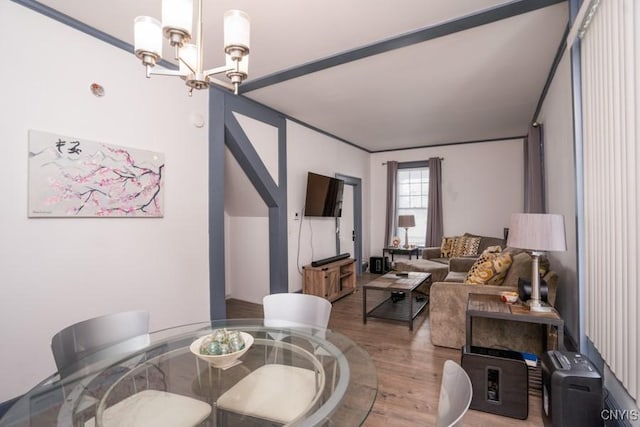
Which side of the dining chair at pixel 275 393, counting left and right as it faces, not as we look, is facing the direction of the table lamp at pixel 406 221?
back

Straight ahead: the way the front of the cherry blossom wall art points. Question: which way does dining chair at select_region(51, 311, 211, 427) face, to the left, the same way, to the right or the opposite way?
the same way

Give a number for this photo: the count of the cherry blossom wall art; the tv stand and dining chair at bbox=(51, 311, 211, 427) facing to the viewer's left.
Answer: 0

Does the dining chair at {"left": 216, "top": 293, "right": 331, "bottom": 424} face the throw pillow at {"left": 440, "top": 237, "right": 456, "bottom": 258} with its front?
no

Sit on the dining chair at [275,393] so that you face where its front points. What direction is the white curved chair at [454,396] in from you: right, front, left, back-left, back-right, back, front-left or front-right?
left

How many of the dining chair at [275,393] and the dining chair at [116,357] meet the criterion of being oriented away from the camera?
0

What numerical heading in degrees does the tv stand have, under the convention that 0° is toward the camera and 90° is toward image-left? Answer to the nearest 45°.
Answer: approximately 315°

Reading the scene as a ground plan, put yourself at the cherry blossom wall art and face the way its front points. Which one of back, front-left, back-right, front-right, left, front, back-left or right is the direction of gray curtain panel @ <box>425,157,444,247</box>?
front-left

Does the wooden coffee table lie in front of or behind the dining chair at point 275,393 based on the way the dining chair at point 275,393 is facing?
behind

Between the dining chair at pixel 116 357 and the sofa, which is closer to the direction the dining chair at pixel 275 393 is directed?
the dining chair

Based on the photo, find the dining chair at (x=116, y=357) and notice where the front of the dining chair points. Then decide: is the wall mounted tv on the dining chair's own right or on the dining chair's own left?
on the dining chair's own left

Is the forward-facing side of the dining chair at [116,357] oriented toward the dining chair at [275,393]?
no

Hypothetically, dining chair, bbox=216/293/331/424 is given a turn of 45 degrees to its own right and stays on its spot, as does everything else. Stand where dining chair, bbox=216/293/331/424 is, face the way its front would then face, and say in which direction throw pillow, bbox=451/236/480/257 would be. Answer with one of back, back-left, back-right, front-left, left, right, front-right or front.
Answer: back-right

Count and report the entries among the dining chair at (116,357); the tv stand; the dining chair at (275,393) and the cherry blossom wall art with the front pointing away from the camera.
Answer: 0

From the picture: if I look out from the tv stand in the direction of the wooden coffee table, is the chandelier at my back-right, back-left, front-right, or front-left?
front-right

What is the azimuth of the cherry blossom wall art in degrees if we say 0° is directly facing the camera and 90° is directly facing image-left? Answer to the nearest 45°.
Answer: approximately 315°

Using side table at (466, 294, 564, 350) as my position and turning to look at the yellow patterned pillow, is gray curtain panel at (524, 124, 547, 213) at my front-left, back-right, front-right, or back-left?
front-right

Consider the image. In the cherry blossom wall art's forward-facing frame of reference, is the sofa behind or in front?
in front

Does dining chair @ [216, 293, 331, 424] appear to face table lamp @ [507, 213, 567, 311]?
no
